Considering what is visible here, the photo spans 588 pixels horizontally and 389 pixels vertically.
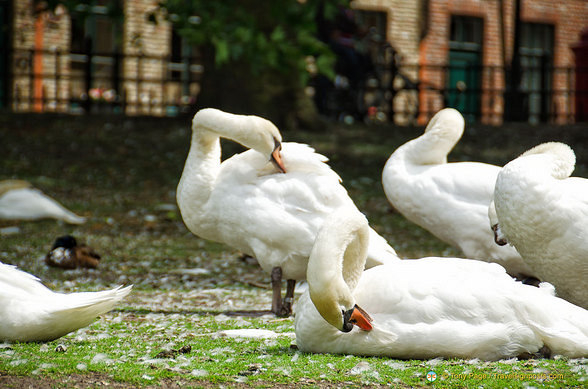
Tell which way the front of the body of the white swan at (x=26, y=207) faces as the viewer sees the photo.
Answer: to the viewer's left

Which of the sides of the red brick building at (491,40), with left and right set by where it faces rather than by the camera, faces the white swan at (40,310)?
front

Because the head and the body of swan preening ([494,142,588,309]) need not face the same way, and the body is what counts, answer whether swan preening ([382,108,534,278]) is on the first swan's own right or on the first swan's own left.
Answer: on the first swan's own right

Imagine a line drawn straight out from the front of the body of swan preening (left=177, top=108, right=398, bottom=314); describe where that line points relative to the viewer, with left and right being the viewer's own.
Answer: facing to the left of the viewer

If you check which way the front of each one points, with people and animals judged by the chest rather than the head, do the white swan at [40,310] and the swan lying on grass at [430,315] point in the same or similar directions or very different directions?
same or similar directions

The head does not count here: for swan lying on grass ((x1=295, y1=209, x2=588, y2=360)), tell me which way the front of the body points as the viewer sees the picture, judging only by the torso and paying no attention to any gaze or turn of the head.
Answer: to the viewer's left

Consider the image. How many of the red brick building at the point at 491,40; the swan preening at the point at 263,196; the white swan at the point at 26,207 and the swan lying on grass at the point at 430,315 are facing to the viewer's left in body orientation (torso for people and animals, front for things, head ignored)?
3

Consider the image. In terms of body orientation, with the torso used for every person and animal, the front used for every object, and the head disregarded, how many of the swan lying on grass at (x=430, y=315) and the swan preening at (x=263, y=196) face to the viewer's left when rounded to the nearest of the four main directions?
2

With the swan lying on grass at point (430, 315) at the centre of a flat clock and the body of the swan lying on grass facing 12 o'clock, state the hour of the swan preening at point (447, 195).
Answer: The swan preening is roughly at 3 o'clock from the swan lying on grass.

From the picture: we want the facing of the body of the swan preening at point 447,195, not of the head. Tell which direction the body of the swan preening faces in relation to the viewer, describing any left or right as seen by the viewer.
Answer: facing to the left of the viewer

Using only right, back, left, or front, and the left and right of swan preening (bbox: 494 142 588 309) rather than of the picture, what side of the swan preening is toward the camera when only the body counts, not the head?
left

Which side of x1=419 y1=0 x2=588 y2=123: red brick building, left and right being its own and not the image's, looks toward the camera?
front
